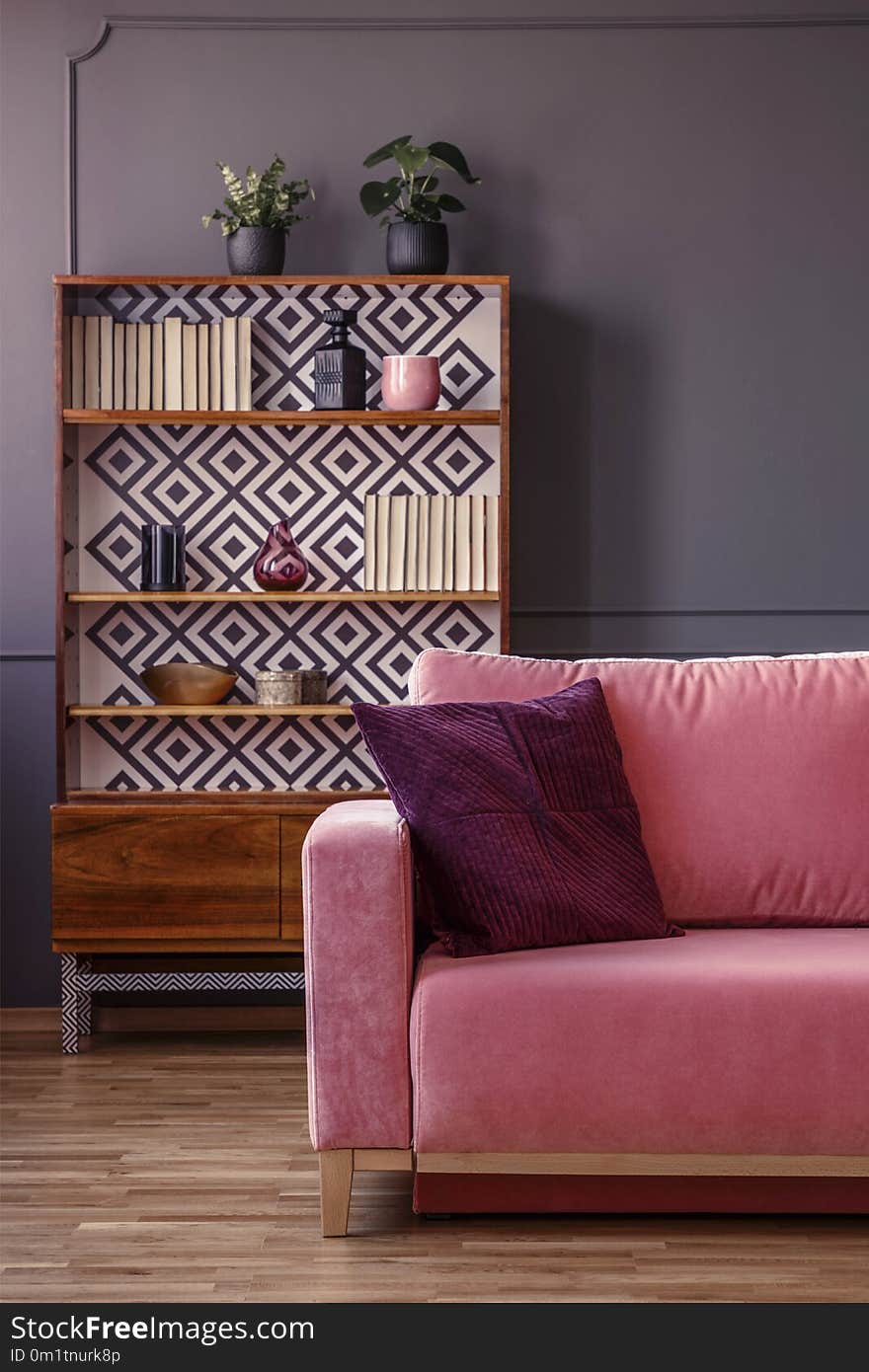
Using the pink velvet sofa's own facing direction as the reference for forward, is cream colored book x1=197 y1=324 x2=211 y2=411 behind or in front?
behind

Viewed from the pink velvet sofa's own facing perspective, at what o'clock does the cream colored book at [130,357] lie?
The cream colored book is roughly at 5 o'clock from the pink velvet sofa.

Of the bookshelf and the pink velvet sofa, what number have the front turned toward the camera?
2

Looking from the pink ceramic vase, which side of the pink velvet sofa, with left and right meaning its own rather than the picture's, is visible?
back

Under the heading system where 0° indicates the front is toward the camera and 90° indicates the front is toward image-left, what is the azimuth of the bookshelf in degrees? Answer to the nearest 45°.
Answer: approximately 0°

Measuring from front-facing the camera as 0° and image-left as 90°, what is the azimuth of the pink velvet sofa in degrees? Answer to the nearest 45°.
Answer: approximately 0°

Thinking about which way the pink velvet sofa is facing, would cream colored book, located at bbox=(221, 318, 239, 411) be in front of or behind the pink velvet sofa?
behind
